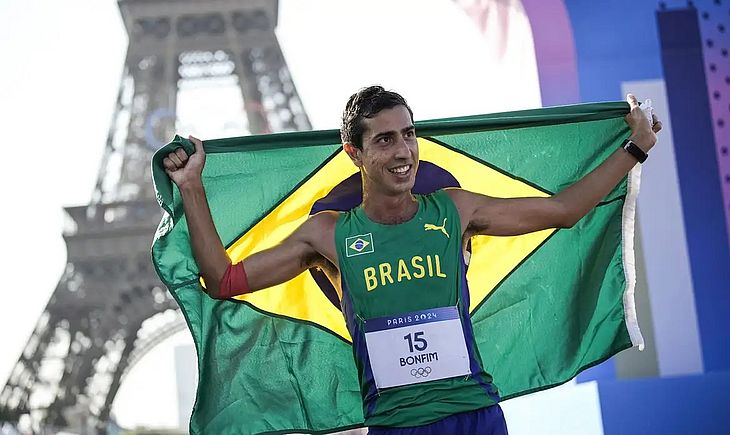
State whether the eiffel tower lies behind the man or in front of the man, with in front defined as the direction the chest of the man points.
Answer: behind

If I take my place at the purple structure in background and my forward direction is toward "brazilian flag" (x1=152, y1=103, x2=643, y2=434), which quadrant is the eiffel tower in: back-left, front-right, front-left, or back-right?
back-right

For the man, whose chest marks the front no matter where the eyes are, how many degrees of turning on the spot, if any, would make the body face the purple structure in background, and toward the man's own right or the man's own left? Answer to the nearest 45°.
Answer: approximately 135° to the man's own left

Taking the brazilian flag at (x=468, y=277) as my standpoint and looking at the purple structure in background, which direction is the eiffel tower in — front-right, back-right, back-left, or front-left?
front-left

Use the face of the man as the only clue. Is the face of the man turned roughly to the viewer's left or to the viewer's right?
to the viewer's right

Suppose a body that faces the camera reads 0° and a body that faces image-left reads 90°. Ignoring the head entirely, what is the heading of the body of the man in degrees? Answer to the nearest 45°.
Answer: approximately 0°
